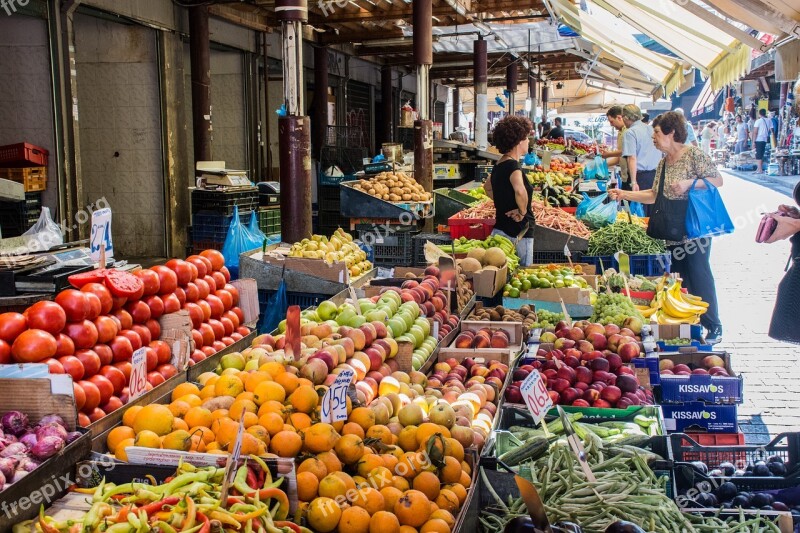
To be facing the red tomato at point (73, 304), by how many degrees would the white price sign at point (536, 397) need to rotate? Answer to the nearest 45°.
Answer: approximately 90° to its right

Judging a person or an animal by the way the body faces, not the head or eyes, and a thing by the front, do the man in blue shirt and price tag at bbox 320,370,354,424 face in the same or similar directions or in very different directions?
very different directions

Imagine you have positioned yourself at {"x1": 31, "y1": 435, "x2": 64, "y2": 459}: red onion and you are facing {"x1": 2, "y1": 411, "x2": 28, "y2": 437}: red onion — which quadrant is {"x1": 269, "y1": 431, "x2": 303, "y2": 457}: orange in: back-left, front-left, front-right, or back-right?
back-right

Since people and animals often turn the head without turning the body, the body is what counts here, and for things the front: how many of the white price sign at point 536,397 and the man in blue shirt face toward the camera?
1

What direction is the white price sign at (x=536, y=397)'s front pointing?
toward the camera

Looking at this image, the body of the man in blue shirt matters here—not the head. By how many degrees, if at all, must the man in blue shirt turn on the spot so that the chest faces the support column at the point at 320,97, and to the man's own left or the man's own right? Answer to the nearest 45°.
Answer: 0° — they already face it

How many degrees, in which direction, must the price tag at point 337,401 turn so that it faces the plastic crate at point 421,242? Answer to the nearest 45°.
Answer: approximately 180°

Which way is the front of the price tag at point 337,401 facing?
toward the camera

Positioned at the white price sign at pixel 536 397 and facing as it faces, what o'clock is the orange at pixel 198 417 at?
The orange is roughly at 2 o'clock from the white price sign.

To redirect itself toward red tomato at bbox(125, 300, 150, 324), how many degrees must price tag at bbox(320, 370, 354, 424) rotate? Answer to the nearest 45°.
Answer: approximately 135° to its right

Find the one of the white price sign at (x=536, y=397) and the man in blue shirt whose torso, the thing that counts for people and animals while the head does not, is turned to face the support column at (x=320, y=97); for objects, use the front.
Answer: the man in blue shirt

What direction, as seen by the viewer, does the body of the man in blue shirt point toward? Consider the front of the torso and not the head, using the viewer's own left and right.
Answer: facing away from the viewer and to the left of the viewer

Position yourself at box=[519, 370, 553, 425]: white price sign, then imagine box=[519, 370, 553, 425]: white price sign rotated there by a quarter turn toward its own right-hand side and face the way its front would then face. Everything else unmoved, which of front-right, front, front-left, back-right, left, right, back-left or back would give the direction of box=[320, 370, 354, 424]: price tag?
front-left
